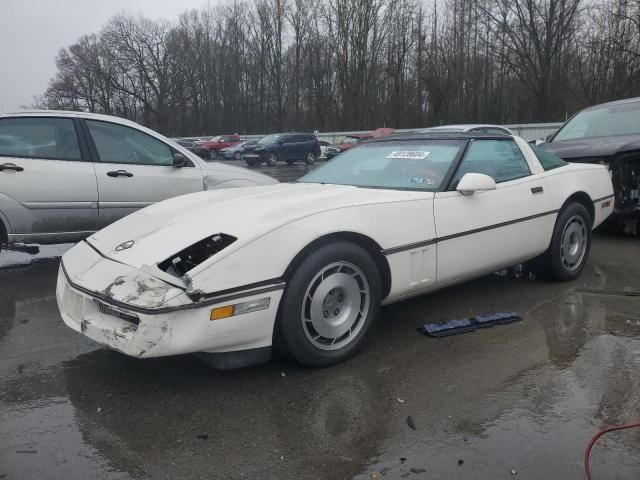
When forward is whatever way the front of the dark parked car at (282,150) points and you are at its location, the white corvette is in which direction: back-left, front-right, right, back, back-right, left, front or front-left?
front-left

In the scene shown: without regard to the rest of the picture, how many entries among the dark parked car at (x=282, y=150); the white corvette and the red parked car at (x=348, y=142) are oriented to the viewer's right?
0

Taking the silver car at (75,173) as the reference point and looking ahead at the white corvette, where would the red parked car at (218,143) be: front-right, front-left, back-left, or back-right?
back-left

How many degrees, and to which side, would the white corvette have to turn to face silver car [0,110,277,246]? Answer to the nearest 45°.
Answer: approximately 90° to its right

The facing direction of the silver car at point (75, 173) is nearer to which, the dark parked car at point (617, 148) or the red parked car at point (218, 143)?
the dark parked car

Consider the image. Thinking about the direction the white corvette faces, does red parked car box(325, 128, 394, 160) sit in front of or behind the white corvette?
behind

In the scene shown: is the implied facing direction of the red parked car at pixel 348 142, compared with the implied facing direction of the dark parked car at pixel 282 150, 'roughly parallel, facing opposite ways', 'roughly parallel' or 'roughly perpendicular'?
roughly parallel

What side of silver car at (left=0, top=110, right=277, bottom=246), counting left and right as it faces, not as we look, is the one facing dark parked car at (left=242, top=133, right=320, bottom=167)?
left

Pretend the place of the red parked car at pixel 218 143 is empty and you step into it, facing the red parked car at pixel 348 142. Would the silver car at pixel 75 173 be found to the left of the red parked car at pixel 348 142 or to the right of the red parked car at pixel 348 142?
right

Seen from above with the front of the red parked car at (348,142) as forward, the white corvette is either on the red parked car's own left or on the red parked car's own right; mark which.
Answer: on the red parked car's own left

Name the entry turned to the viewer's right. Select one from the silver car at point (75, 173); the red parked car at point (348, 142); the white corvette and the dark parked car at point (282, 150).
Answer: the silver car

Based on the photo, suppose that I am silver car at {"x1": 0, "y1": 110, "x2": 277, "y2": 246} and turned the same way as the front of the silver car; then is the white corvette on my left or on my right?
on my right

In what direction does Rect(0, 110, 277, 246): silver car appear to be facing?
to the viewer's right

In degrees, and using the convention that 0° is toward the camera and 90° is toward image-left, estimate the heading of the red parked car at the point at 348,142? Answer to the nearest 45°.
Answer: approximately 45°
